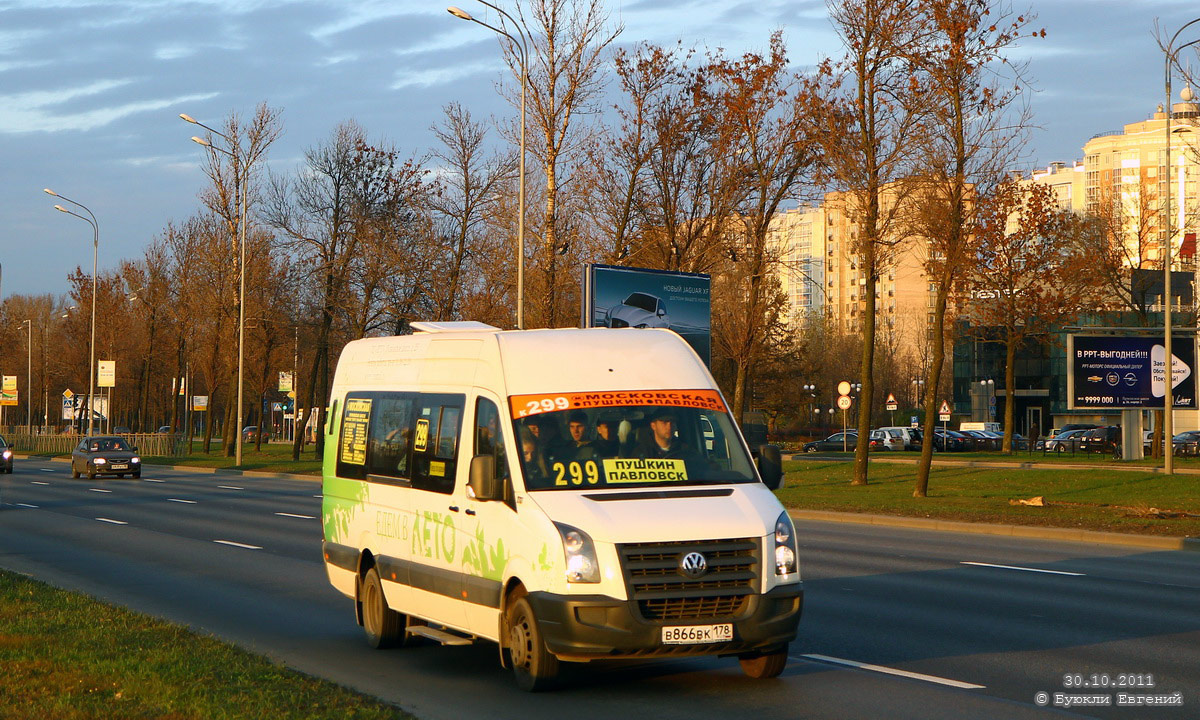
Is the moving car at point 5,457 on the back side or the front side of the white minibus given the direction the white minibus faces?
on the back side

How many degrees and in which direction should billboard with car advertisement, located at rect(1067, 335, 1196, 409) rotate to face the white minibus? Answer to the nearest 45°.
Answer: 0° — it already faces it

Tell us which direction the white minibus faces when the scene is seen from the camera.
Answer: facing the viewer and to the right of the viewer

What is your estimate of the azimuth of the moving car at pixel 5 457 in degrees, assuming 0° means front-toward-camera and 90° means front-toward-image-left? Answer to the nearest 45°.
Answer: approximately 315°

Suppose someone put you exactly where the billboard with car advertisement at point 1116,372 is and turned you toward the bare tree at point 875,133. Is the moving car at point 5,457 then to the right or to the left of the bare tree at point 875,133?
right

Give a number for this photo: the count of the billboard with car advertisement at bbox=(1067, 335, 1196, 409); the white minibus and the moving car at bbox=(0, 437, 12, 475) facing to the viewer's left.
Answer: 0

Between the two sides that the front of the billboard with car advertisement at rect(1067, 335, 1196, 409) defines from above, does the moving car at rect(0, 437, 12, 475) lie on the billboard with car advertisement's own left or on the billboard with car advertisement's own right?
on the billboard with car advertisement's own right

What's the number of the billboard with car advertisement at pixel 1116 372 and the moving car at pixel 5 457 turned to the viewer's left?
0

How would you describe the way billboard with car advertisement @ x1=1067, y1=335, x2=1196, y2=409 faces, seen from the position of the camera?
facing the viewer

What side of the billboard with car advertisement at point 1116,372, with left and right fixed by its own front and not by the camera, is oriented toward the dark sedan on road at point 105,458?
right
